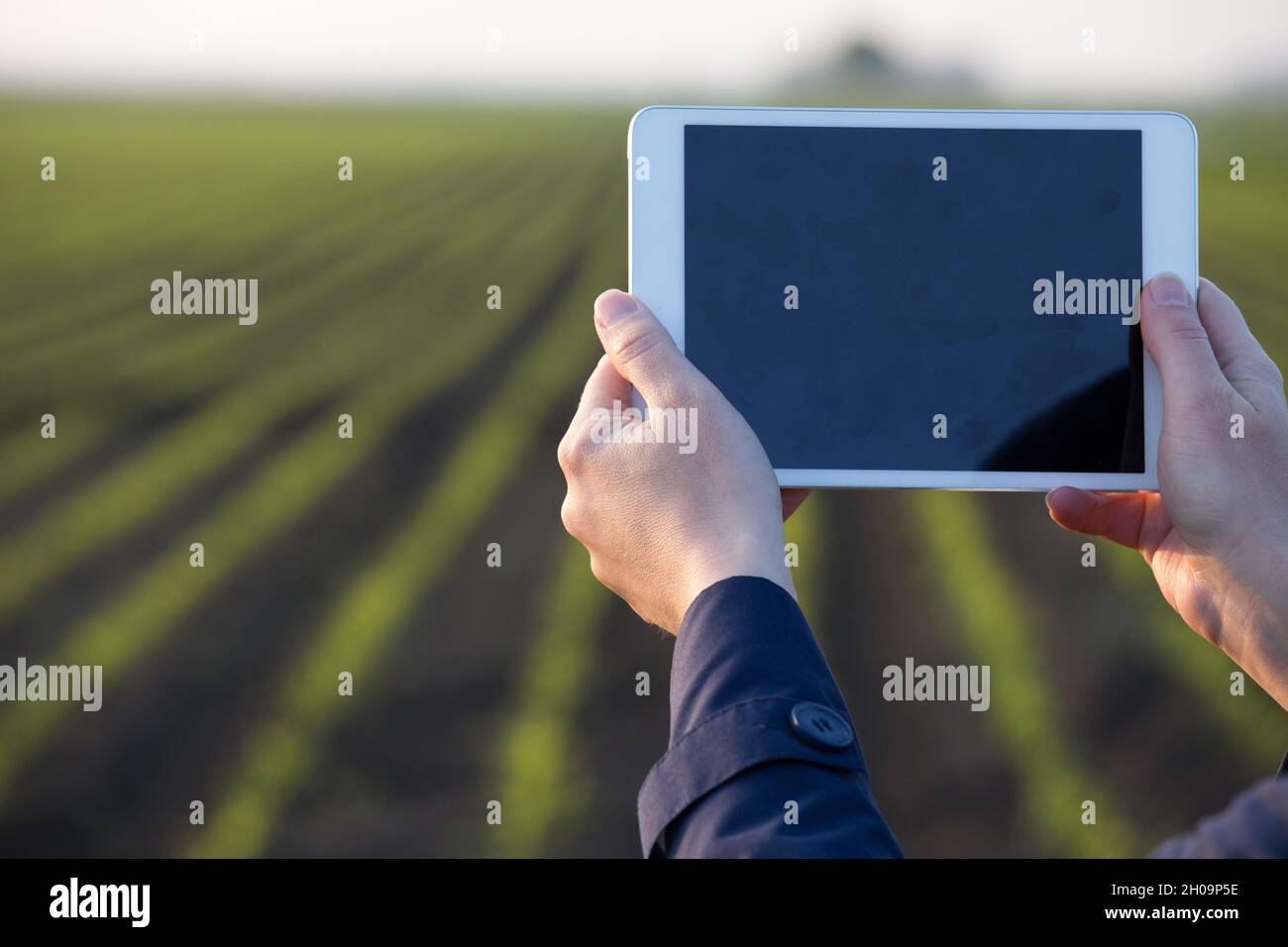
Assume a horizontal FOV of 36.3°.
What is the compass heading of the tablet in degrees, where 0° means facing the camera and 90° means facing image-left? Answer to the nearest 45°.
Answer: approximately 0°
